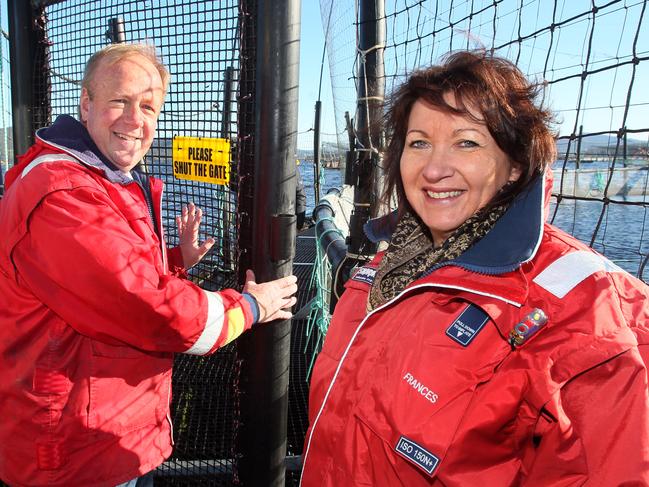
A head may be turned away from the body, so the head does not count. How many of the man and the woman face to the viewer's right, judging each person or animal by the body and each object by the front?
1

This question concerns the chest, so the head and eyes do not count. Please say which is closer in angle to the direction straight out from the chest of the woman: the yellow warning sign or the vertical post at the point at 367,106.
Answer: the yellow warning sign

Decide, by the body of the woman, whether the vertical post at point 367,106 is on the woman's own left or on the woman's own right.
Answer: on the woman's own right

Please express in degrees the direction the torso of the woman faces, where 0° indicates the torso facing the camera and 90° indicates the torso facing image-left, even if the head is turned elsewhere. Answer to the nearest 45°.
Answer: approximately 45°

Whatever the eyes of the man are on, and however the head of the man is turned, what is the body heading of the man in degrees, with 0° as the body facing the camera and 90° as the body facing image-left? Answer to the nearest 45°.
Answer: approximately 270°

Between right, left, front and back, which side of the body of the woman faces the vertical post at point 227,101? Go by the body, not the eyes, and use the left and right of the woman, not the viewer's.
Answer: right

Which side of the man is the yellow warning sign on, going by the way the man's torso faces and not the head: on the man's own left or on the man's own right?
on the man's own left

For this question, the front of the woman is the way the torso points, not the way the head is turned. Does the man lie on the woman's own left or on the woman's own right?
on the woman's own right

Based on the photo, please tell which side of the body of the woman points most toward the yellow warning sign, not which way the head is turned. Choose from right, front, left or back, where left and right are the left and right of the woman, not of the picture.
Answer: right
